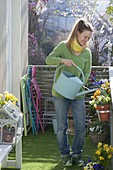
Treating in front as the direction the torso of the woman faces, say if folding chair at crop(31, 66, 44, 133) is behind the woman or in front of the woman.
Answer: behind

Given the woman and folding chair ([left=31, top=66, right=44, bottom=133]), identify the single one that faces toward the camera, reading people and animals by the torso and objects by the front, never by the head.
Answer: the woman

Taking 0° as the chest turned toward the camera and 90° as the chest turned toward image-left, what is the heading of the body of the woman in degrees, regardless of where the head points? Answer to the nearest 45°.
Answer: approximately 0°

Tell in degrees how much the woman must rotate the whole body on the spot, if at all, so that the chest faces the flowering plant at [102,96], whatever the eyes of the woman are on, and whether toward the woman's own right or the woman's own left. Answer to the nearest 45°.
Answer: approximately 135° to the woman's own left
